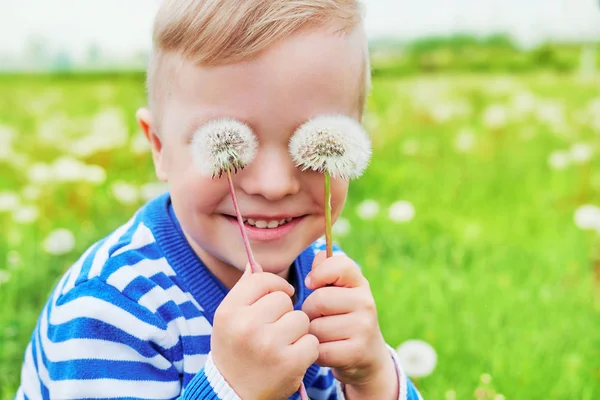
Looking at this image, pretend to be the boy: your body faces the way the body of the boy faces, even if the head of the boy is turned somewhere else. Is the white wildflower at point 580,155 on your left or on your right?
on your left

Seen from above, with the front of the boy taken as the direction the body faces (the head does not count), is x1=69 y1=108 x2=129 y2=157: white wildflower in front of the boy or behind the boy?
behind

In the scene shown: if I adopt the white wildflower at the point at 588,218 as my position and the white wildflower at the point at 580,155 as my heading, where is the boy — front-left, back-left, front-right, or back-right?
back-left

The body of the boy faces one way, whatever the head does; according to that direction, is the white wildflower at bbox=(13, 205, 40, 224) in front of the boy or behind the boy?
behind

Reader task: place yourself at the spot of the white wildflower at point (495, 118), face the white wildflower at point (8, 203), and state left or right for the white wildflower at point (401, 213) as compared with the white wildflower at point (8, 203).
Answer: left

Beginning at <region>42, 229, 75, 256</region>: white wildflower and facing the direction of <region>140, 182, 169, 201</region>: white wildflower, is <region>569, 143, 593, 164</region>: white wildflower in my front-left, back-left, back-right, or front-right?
front-right

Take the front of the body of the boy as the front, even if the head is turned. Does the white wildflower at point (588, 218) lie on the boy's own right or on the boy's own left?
on the boy's own left

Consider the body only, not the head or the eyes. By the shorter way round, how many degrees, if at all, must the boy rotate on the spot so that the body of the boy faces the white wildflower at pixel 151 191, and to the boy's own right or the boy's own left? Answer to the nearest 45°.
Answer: approximately 135° to the boy's own left

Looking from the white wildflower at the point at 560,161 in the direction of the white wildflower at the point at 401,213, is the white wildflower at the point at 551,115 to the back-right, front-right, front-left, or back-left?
back-right

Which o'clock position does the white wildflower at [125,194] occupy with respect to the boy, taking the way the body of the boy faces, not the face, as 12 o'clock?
The white wildflower is roughly at 7 o'clock from the boy.

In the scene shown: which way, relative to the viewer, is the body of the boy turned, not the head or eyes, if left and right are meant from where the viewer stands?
facing the viewer and to the right of the viewer

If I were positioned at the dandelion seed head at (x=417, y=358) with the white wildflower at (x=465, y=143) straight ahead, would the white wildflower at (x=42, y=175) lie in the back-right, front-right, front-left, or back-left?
front-left

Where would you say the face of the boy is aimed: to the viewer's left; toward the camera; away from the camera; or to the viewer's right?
toward the camera

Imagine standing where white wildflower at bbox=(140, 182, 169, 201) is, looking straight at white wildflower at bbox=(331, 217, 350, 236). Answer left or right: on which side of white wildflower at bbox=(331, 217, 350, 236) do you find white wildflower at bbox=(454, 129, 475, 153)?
left
